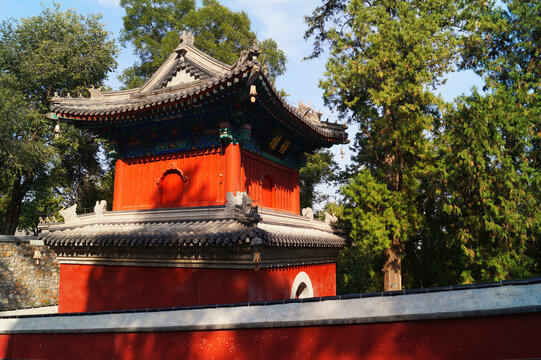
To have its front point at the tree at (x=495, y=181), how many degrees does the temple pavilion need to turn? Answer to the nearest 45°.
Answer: approximately 45° to its left

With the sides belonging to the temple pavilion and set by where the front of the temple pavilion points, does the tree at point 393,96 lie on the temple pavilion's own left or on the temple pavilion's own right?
on the temple pavilion's own left

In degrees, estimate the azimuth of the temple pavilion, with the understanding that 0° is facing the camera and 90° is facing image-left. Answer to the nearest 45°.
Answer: approximately 315°

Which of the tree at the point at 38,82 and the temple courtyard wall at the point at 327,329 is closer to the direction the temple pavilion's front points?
the temple courtyard wall

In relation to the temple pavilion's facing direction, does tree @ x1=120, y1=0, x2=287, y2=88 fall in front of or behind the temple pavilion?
behind
